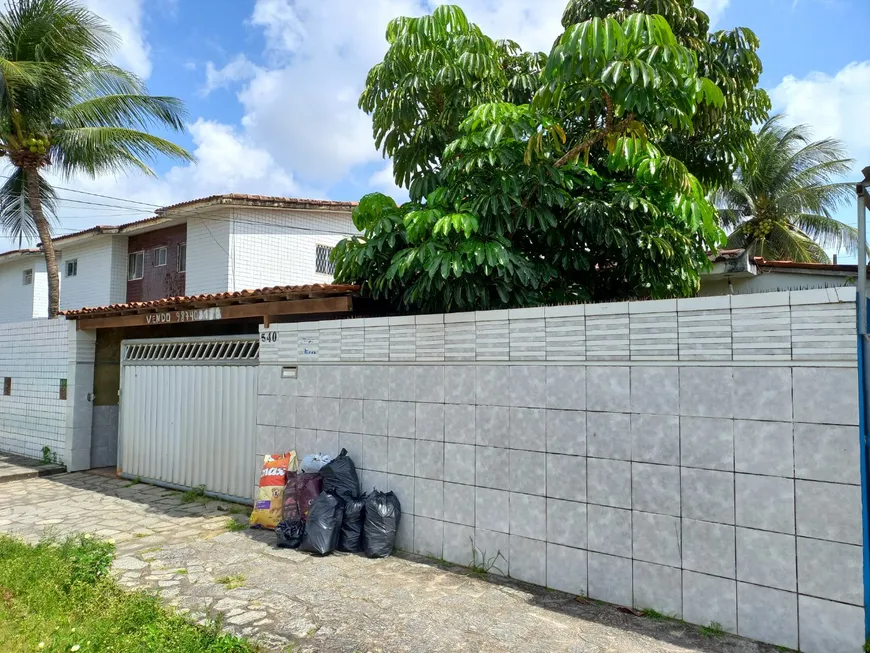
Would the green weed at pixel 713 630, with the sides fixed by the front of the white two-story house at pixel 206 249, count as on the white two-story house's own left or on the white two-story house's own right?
on the white two-story house's own left

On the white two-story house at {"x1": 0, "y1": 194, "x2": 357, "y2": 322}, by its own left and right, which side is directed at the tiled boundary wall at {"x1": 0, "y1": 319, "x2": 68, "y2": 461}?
front

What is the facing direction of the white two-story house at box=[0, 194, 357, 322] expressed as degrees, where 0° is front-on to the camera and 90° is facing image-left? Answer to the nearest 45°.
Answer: approximately 45°

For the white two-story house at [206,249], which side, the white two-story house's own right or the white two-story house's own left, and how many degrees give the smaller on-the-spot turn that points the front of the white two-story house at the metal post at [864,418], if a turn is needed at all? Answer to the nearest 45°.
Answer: approximately 45° to the white two-story house's own left

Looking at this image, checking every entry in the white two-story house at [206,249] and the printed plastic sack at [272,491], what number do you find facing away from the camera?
0

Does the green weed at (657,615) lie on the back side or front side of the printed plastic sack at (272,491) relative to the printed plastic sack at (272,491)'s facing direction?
on the front side

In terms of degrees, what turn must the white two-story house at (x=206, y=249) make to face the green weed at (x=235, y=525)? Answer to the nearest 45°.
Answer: approximately 45° to its left

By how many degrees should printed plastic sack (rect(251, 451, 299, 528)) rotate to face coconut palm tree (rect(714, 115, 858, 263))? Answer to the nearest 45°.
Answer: approximately 135° to its left

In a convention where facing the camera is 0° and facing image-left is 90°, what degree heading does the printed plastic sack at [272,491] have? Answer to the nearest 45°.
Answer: approximately 0°

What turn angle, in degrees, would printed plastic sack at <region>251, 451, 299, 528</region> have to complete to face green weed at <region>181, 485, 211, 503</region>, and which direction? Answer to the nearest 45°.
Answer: approximately 135° to its right
